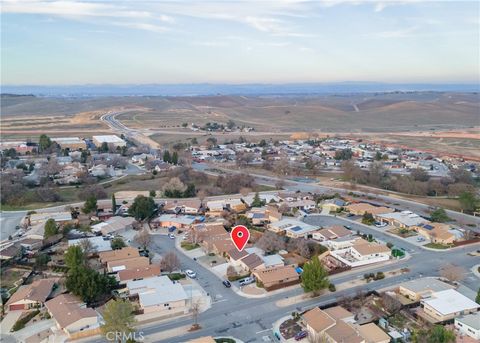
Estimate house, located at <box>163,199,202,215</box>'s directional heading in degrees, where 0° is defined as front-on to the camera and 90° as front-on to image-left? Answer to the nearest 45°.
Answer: approximately 0°

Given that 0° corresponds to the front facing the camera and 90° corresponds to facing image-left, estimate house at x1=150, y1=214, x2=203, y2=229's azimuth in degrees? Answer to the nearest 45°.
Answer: approximately 0°

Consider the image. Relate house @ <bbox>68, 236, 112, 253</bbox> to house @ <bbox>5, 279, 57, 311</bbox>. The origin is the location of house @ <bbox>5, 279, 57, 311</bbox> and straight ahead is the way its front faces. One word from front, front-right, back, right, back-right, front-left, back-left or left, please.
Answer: back

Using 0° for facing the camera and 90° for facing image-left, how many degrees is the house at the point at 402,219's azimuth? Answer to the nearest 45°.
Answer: approximately 45°

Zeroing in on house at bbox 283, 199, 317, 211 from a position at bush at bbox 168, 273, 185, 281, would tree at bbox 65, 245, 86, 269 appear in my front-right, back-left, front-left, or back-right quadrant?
back-left

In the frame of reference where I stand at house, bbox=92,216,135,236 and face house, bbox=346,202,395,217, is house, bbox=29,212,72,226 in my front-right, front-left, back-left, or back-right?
back-left
